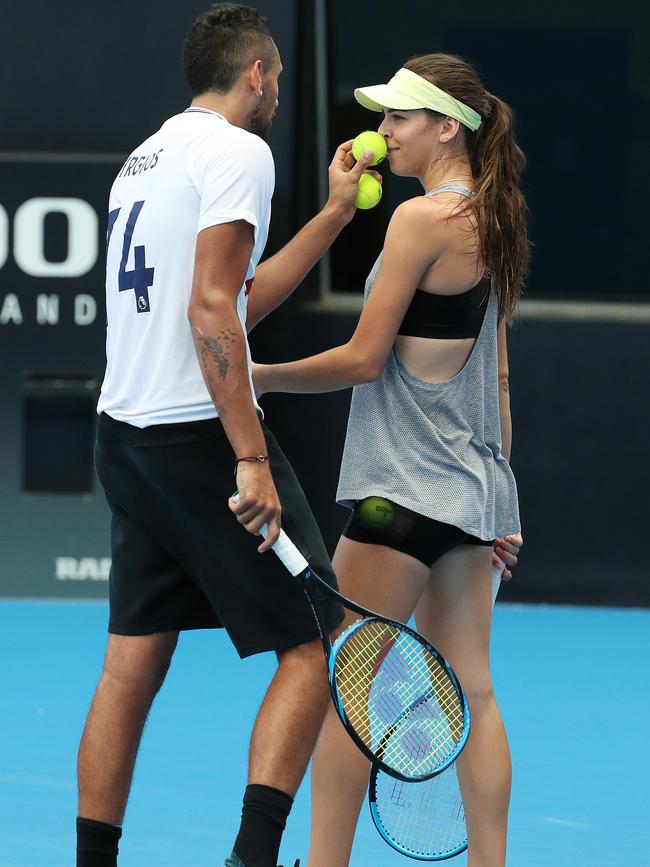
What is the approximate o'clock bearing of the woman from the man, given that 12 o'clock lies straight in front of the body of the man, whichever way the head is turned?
The woman is roughly at 1 o'clock from the man.

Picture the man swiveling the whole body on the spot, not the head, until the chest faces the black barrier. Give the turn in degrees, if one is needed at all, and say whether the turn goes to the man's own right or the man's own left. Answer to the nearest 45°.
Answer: approximately 45° to the man's own left

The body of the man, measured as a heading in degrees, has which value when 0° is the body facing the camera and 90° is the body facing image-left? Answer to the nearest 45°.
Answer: approximately 225°

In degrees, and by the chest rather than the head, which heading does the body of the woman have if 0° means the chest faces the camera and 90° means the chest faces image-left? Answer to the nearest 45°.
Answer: approximately 135°

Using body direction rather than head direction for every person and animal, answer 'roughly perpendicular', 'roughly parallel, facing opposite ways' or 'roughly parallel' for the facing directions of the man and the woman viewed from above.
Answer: roughly perpendicular

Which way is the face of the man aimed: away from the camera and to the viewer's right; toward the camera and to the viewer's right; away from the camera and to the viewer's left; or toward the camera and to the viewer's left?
away from the camera and to the viewer's right
